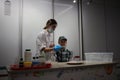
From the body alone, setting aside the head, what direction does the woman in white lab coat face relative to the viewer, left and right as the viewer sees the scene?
facing the viewer and to the right of the viewer

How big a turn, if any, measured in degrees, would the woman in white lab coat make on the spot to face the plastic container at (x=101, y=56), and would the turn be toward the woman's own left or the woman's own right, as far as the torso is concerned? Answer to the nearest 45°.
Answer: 0° — they already face it
